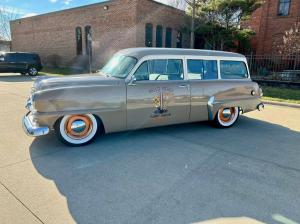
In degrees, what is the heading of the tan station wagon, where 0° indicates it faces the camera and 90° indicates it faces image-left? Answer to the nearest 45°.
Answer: approximately 90°

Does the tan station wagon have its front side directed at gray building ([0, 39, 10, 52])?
no

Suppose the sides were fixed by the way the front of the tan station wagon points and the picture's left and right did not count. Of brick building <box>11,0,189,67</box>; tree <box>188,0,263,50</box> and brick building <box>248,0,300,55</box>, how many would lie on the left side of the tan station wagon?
0

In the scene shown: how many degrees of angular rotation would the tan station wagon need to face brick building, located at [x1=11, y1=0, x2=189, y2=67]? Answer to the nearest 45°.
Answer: approximately 90° to its right

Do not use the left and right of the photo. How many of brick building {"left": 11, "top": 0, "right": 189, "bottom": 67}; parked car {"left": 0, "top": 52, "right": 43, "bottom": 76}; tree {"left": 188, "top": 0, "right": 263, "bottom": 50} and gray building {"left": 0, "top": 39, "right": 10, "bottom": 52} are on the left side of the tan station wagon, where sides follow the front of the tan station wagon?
0

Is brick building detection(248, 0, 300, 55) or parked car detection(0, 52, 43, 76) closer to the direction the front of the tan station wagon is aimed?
the parked car

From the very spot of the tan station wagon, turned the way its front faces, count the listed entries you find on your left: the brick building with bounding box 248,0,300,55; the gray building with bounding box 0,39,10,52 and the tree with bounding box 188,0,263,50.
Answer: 0

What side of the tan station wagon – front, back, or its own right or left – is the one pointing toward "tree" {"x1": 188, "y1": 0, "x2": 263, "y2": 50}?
right

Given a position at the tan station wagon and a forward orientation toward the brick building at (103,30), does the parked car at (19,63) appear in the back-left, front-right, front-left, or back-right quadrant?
front-left

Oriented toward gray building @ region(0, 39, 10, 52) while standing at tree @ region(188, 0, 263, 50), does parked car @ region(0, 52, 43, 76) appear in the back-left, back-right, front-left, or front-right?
front-left

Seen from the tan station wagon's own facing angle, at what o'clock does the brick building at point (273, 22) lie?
The brick building is roughly at 4 o'clock from the tan station wagon.

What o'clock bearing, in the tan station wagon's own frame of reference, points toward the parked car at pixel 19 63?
The parked car is roughly at 2 o'clock from the tan station wagon.
